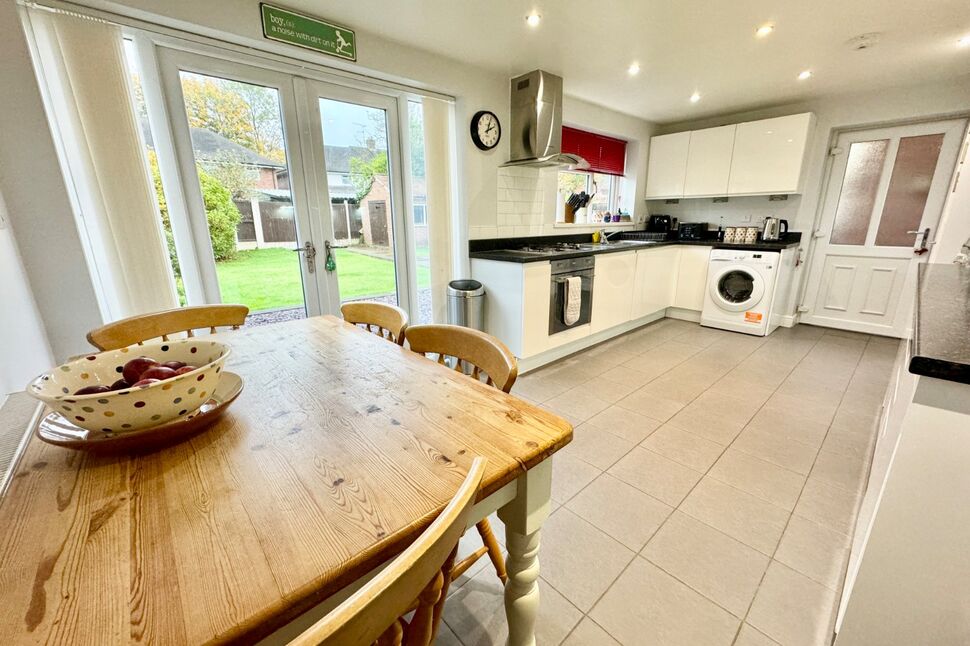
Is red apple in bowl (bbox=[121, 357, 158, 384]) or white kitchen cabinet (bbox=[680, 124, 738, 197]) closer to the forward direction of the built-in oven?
the red apple in bowl

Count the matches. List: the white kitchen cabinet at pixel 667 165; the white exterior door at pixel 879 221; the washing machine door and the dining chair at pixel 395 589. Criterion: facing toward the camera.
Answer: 3

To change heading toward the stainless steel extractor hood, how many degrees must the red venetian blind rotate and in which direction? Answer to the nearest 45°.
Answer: approximately 45° to its right

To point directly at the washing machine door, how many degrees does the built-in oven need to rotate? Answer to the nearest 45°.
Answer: approximately 90° to its left

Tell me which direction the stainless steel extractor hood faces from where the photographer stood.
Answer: facing the viewer and to the right of the viewer

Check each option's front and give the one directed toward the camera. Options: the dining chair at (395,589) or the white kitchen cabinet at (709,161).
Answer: the white kitchen cabinet

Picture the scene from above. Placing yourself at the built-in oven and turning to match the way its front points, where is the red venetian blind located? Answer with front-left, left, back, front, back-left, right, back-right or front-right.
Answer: back-left

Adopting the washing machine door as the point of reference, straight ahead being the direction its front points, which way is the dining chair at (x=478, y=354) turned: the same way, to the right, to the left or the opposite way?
the same way

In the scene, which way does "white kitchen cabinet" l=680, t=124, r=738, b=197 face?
toward the camera

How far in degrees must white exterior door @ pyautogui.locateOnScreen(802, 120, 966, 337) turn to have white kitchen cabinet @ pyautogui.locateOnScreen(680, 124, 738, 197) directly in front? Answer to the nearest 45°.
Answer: approximately 90° to its right

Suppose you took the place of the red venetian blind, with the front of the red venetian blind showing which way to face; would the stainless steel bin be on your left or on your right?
on your right

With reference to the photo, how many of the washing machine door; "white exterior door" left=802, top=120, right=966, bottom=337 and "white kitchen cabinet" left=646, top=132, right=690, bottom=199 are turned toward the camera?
3

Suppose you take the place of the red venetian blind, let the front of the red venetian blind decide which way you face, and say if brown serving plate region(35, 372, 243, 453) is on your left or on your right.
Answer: on your right

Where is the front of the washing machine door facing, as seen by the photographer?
facing the viewer

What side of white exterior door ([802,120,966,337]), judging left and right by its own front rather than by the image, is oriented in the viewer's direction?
front

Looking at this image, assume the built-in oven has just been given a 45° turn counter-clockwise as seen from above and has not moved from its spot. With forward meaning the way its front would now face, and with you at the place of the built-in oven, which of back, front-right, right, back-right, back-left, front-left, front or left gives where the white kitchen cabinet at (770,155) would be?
front-left

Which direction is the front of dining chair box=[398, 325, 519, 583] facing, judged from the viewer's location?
facing the viewer and to the left of the viewer

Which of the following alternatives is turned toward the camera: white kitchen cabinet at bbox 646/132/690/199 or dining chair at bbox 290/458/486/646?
the white kitchen cabinet
